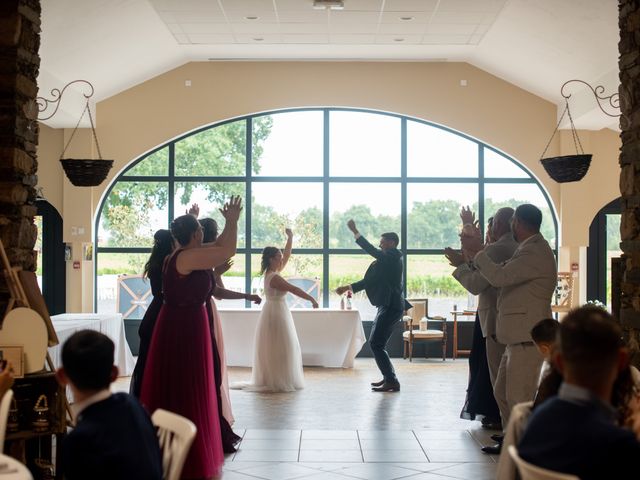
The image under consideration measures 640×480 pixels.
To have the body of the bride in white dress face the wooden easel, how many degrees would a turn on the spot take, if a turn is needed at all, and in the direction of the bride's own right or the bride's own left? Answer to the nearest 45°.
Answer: approximately 90° to the bride's own right

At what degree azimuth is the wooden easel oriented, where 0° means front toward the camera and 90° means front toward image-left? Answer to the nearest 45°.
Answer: approximately 315°

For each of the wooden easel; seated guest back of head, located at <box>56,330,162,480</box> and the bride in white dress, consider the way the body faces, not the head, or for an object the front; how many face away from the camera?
1

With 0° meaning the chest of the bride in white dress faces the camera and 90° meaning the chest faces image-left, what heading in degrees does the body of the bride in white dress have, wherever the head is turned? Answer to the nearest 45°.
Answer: approximately 270°

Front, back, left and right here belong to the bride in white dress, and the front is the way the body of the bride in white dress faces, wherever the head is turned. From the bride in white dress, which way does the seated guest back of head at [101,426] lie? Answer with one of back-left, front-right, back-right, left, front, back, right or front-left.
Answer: right

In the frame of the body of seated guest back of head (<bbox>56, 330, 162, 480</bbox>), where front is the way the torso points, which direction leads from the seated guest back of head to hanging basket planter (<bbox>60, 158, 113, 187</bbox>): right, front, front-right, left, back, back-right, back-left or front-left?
front

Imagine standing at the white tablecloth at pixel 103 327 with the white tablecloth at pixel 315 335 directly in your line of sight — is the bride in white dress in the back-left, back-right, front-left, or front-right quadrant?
front-right

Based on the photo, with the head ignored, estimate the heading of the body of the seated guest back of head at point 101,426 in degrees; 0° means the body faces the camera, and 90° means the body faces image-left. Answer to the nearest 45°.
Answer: approximately 180°

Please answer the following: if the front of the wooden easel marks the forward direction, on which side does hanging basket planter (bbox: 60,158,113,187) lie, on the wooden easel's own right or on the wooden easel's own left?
on the wooden easel's own left

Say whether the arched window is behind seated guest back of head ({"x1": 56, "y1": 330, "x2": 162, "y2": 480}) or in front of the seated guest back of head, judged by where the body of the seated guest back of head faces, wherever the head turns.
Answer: in front

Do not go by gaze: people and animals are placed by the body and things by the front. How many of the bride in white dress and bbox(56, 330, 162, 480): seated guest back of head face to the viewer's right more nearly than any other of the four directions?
1

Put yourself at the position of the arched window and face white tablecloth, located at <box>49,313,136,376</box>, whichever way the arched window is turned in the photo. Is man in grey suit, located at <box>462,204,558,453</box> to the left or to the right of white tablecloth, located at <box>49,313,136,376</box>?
left

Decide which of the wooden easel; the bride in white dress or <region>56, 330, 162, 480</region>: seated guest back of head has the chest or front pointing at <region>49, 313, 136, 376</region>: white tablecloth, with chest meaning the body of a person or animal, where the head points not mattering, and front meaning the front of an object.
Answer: the seated guest back of head

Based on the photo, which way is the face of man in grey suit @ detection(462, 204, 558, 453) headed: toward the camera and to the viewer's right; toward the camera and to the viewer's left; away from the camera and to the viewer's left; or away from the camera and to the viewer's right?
away from the camera and to the viewer's left

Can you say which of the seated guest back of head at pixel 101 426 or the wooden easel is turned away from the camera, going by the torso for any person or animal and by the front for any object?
the seated guest back of head

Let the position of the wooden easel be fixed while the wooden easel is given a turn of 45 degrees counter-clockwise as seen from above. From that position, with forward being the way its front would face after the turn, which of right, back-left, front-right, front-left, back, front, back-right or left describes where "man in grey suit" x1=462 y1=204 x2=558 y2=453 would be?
front

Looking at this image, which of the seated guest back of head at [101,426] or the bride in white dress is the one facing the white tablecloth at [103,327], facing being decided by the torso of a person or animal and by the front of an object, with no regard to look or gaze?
the seated guest back of head
